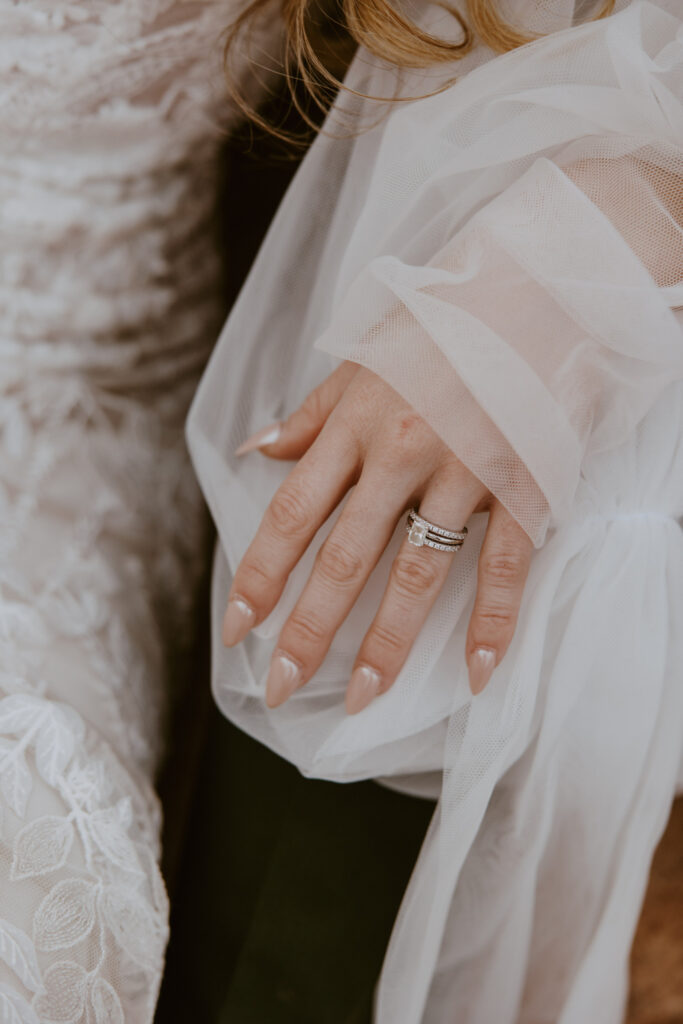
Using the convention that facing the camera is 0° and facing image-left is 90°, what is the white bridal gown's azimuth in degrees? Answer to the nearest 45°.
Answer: approximately 0°
